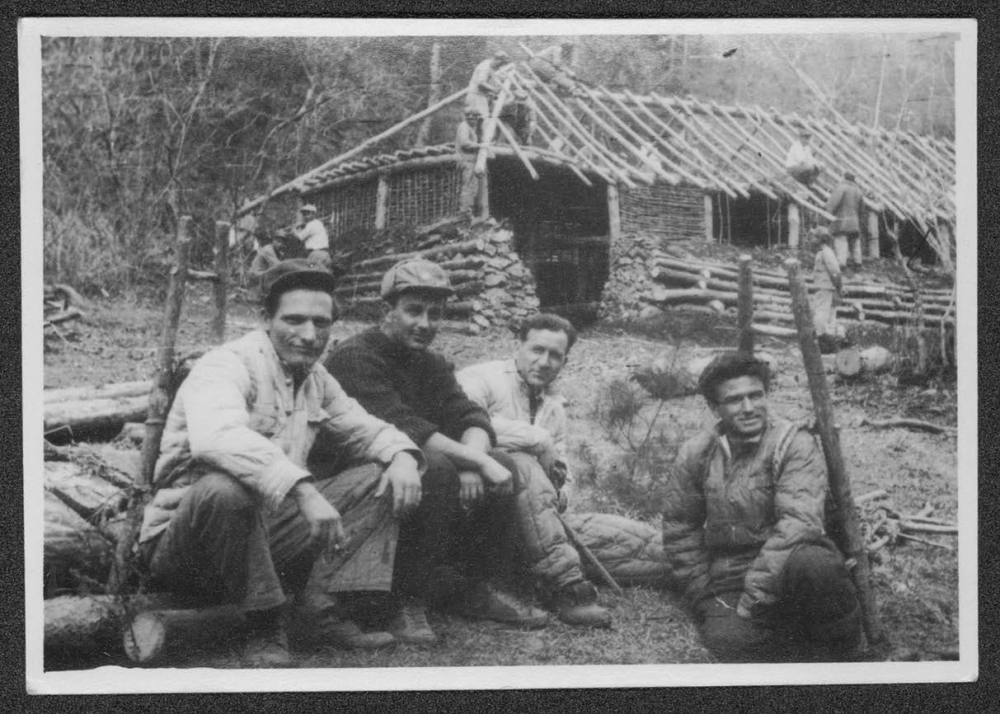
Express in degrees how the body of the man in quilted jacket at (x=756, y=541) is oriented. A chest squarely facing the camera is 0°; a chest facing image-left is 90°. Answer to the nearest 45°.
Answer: approximately 0°

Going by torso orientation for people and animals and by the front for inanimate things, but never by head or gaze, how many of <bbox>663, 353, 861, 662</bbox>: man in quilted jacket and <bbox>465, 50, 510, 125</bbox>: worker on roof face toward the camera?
1

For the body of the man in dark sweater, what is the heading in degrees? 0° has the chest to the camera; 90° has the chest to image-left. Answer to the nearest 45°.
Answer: approximately 315°

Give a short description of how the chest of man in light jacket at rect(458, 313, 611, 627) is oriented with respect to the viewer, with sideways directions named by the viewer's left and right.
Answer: facing the viewer and to the right of the viewer

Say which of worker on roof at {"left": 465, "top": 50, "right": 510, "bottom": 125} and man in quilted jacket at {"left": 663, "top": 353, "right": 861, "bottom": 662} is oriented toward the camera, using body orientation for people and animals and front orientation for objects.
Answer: the man in quilted jacket

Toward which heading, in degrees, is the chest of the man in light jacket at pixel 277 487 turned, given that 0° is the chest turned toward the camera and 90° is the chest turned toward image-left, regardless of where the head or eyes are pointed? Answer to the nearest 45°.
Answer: approximately 315°

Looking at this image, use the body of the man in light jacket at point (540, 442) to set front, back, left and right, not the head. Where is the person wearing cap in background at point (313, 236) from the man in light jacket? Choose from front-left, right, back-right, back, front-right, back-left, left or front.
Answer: back-right
